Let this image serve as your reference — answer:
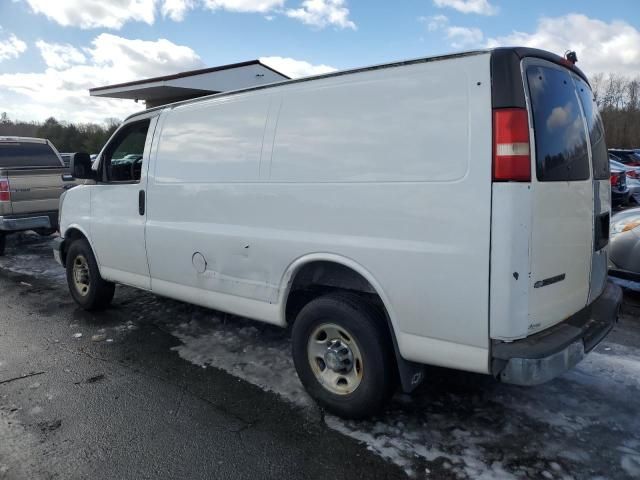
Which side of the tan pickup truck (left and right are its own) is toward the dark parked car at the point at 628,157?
right

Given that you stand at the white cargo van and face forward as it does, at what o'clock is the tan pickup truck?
The tan pickup truck is roughly at 12 o'clock from the white cargo van.

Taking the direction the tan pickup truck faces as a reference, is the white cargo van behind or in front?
behind

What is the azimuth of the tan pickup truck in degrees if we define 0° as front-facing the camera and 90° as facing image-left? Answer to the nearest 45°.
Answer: approximately 180°

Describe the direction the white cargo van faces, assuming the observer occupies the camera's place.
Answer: facing away from the viewer and to the left of the viewer
